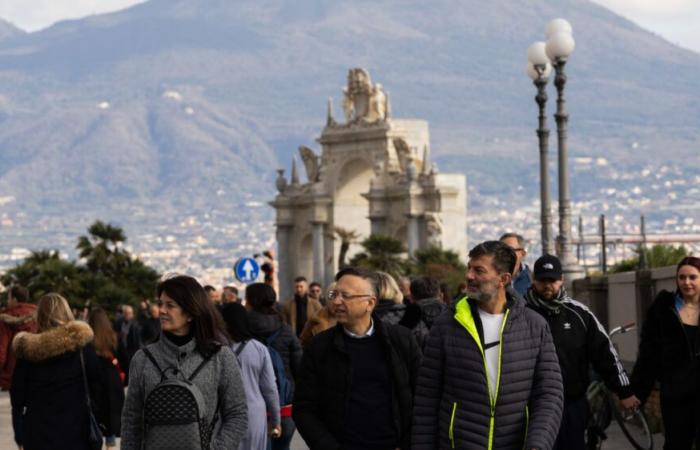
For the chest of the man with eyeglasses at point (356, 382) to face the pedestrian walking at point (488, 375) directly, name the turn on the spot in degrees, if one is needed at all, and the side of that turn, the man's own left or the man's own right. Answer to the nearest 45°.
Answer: approximately 45° to the man's own left

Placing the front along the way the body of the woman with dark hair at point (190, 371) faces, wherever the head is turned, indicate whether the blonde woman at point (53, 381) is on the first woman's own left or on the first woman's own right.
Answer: on the first woman's own right

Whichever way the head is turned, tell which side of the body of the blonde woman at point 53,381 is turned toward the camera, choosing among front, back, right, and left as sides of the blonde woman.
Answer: back

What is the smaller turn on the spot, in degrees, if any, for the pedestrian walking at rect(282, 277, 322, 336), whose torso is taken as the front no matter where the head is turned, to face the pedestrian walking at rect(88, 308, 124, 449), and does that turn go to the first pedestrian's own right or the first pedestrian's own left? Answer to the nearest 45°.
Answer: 0° — they already face them

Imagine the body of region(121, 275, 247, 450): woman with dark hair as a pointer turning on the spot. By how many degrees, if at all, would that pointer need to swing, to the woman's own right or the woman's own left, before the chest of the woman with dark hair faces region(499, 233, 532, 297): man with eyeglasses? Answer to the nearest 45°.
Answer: approximately 180°
